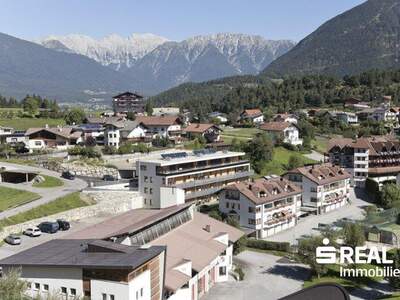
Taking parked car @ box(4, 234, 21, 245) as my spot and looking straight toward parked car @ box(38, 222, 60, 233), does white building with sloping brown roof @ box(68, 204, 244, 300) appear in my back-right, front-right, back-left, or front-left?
front-right

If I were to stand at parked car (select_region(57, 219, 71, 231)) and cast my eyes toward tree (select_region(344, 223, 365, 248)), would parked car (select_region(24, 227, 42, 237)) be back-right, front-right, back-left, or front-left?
back-right

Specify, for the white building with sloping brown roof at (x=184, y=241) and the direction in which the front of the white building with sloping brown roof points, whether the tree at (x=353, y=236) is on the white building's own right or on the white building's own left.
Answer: on the white building's own left

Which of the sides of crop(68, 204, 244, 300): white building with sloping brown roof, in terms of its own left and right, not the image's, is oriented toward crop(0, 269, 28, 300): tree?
right

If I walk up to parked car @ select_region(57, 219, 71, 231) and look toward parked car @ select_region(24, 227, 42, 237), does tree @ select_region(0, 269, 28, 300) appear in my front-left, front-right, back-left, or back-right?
front-left

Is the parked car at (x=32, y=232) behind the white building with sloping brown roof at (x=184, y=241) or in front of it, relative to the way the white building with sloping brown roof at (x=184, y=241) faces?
behind

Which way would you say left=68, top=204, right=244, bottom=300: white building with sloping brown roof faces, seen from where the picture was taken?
facing the viewer and to the right of the viewer

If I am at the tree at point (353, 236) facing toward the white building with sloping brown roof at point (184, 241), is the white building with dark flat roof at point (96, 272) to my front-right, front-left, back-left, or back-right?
front-left

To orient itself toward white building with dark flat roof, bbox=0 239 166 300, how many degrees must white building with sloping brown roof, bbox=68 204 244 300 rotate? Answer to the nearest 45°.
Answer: approximately 90° to its right

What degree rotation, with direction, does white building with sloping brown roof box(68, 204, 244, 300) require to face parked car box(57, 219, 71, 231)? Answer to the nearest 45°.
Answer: approximately 180°

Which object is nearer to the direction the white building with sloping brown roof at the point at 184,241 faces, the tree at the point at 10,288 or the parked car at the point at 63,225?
the tree

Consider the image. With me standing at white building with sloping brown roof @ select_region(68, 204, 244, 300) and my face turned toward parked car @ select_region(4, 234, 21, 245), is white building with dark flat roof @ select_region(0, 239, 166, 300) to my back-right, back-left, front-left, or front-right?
front-left
